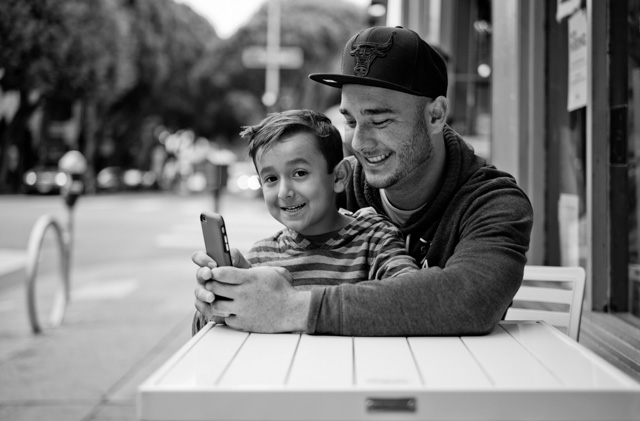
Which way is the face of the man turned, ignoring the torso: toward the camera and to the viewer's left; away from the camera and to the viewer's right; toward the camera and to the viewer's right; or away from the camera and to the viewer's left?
toward the camera and to the viewer's left

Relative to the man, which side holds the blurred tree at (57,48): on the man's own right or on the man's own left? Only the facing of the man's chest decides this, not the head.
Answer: on the man's own right

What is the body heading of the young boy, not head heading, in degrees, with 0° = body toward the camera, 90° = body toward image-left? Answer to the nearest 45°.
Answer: approximately 45°

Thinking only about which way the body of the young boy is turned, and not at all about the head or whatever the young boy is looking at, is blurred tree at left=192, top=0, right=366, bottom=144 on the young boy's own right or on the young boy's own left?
on the young boy's own right

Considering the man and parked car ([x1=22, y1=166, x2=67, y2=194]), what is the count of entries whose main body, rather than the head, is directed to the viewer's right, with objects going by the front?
0
